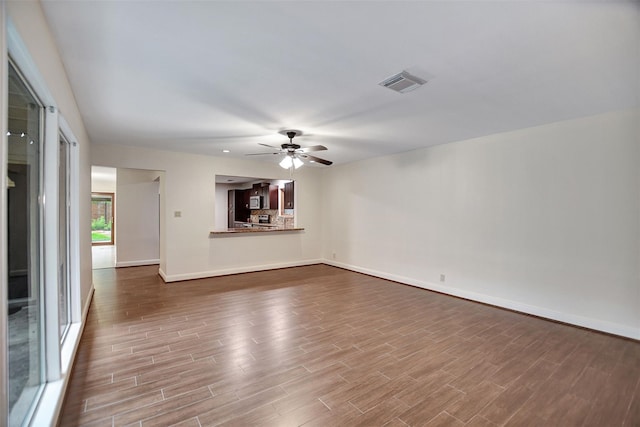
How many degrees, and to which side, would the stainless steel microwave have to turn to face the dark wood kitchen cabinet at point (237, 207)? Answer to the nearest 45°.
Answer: approximately 135° to its right

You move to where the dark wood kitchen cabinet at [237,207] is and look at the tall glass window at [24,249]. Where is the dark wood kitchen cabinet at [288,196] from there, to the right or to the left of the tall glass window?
left

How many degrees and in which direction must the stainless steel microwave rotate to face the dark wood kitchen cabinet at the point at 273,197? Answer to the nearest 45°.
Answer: approximately 45° to its left

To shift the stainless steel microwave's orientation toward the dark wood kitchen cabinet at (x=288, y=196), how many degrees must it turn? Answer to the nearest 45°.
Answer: approximately 45° to its left

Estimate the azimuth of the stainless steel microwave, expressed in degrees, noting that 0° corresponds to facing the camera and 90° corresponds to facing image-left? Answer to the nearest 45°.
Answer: approximately 0°

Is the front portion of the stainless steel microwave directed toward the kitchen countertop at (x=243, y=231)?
yes

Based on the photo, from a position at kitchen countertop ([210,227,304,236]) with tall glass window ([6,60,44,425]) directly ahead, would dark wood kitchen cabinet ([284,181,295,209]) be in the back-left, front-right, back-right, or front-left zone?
back-left
